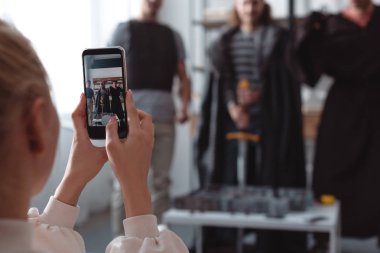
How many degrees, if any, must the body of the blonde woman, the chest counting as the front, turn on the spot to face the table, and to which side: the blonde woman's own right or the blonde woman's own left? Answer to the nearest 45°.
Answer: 0° — they already face it

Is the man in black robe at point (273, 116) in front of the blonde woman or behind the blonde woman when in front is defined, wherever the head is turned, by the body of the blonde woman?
in front

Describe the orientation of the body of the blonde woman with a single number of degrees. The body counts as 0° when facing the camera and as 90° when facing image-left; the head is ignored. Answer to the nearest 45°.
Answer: approximately 225°
